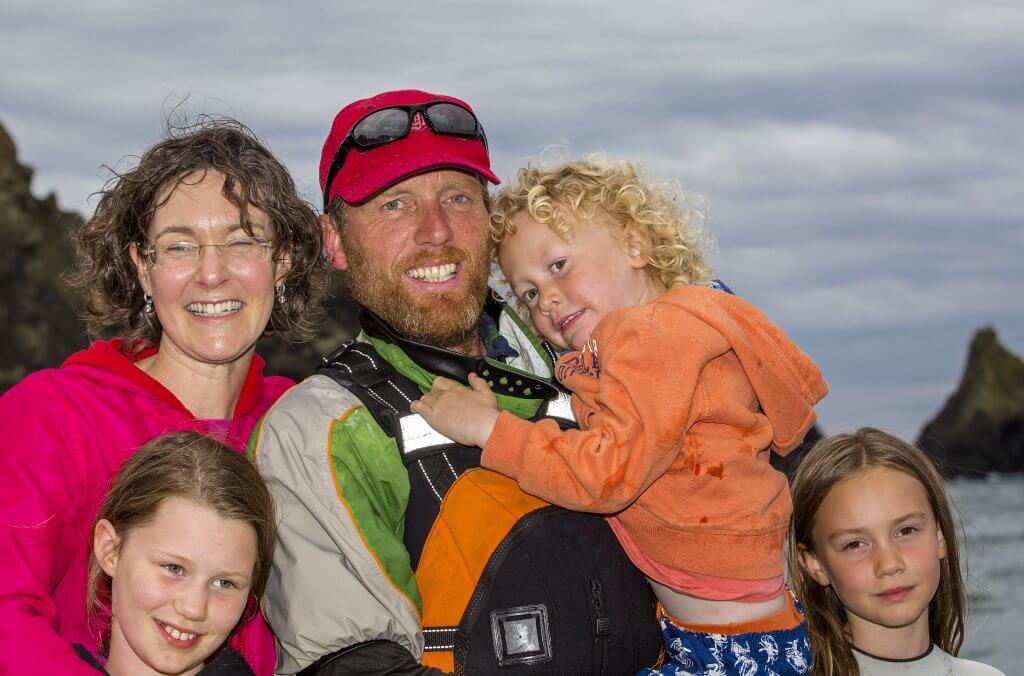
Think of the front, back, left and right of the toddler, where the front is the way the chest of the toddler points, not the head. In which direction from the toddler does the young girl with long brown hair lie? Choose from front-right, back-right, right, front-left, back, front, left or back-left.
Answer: back-right

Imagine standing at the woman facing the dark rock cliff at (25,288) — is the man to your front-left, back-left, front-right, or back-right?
back-right

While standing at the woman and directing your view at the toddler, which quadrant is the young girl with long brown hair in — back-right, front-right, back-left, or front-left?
front-left

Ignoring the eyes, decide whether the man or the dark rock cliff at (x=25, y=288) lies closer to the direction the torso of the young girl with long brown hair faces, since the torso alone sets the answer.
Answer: the man

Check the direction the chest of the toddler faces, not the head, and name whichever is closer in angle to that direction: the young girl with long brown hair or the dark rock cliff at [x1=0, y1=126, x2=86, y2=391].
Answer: the dark rock cliff

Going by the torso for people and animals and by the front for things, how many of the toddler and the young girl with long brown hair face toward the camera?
1

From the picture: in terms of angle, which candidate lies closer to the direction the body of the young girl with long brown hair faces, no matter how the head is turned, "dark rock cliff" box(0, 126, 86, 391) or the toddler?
the toddler

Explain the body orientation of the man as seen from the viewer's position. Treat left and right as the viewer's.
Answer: facing the viewer and to the right of the viewer

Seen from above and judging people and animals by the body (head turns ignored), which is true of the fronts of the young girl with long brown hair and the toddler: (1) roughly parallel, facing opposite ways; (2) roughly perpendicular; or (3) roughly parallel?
roughly perpendicular

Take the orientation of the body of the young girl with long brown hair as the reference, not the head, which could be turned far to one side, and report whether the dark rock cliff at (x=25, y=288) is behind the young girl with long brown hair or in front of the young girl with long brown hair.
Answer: behind

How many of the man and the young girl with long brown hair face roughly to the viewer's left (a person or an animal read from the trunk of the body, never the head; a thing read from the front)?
0

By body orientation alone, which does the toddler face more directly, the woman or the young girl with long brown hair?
the woman

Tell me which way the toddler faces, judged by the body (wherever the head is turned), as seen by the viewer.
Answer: to the viewer's left

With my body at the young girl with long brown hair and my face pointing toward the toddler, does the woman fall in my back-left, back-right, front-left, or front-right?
front-right

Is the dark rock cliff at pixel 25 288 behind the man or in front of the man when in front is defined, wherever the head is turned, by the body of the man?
behind

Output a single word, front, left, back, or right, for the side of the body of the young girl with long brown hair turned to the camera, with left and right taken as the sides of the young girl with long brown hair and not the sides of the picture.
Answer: front

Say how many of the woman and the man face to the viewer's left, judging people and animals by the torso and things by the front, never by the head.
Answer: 0
